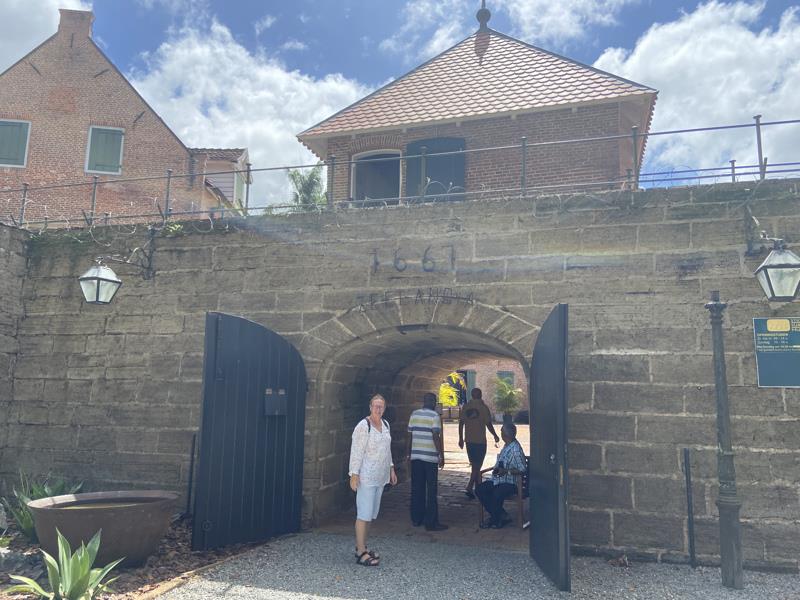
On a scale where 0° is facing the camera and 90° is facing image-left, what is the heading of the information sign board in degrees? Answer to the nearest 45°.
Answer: approximately 0°

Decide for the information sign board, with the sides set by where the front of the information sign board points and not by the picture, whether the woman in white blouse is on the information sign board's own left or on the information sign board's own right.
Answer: on the information sign board's own right

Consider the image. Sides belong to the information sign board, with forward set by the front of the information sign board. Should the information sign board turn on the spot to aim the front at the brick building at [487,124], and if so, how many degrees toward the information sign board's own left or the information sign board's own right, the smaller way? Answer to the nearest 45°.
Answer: approximately 135° to the information sign board's own right

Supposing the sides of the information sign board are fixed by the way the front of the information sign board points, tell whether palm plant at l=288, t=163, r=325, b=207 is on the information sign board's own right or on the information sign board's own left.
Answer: on the information sign board's own right

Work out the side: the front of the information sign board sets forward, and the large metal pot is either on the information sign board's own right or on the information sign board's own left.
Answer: on the information sign board's own right

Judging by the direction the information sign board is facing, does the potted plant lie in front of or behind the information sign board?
behind

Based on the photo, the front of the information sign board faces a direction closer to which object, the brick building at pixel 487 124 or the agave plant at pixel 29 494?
the agave plant

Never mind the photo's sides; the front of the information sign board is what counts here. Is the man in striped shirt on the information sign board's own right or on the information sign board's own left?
on the information sign board's own right

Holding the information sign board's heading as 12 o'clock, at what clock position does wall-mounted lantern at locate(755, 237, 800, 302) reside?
The wall-mounted lantern is roughly at 12 o'clock from the information sign board.

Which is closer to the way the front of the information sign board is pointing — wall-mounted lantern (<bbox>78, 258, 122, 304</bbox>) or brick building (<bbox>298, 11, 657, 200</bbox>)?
the wall-mounted lantern

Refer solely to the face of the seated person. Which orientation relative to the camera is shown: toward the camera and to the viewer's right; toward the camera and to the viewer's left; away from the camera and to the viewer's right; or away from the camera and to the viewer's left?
toward the camera and to the viewer's left
